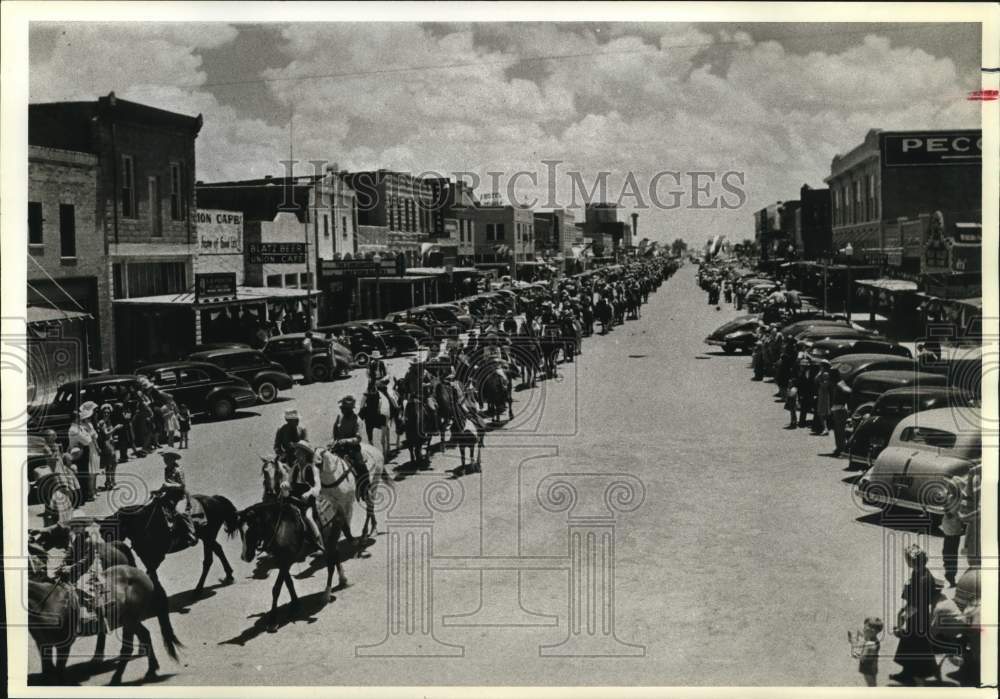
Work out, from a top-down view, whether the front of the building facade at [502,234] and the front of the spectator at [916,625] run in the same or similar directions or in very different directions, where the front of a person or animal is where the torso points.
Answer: very different directions

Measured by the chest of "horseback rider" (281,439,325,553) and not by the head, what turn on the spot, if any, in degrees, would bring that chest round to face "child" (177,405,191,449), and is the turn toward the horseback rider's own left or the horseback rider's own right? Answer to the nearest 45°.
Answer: approximately 135° to the horseback rider's own right

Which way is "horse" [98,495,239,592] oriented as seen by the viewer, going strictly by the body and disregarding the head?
to the viewer's left

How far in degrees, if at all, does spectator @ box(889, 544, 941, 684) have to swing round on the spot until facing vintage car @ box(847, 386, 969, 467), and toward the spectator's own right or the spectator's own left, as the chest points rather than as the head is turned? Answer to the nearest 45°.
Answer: approximately 45° to the spectator's own right

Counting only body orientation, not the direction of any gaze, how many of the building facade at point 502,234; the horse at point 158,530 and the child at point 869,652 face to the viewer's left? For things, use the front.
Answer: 2

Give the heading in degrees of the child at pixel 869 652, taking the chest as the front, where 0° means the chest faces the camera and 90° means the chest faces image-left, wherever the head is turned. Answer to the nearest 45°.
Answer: approximately 90°

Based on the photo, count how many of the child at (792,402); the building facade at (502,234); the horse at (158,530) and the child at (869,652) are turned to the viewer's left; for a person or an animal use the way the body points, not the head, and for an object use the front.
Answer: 3

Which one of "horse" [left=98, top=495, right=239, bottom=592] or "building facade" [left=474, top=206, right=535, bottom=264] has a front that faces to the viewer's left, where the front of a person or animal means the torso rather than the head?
the horse

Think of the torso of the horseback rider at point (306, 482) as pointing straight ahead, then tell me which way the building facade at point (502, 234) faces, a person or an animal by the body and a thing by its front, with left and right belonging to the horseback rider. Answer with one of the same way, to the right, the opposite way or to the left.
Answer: to the left
